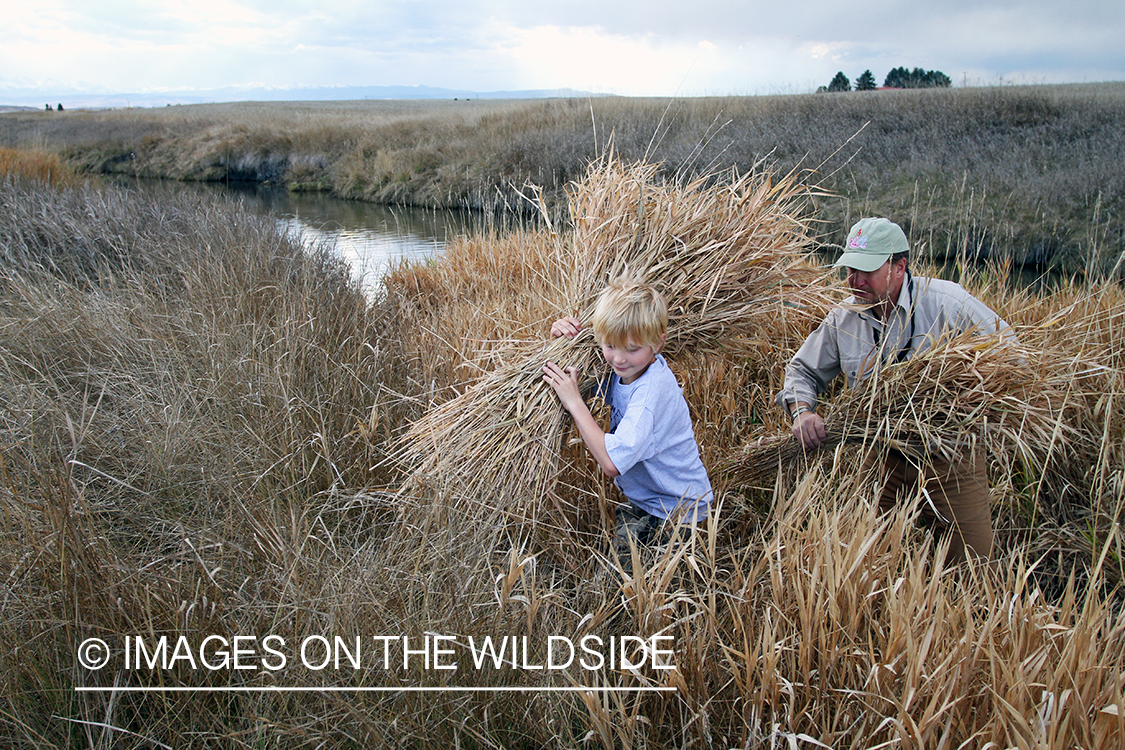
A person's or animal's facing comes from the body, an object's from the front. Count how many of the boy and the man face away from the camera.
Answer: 0

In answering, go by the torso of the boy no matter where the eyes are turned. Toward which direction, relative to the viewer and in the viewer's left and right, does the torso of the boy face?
facing the viewer and to the left of the viewer

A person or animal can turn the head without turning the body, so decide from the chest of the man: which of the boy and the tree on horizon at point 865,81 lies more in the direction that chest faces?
the boy

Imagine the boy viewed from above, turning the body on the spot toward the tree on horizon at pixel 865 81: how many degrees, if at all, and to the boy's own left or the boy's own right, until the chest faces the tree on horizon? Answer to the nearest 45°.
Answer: approximately 135° to the boy's own right

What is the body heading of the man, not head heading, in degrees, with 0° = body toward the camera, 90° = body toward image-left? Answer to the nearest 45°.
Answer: approximately 45°

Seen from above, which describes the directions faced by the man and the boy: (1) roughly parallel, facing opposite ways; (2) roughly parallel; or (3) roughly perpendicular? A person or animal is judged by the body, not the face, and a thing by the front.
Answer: roughly parallel

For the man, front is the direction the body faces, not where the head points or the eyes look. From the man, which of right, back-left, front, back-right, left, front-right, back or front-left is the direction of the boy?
front

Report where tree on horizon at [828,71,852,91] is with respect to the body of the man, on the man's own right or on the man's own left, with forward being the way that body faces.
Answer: on the man's own right
